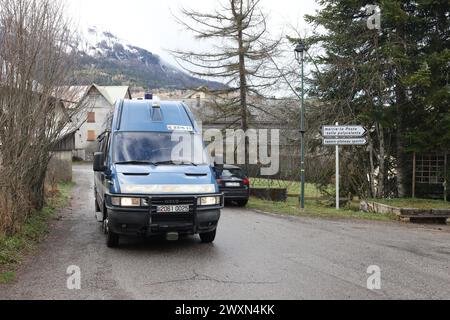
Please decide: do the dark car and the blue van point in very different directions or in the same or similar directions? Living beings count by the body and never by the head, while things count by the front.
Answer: very different directions

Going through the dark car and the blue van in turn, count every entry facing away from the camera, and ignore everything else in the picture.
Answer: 1

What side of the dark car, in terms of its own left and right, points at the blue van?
back

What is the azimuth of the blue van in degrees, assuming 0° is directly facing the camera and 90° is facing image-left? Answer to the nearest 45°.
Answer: approximately 0°

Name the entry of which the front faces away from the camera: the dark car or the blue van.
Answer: the dark car

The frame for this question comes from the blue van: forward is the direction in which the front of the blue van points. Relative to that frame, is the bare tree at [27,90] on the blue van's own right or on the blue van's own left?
on the blue van's own right

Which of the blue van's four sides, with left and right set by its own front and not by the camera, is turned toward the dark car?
back

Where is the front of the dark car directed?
away from the camera

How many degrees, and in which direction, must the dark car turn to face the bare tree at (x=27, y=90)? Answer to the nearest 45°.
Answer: approximately 135° to its left
